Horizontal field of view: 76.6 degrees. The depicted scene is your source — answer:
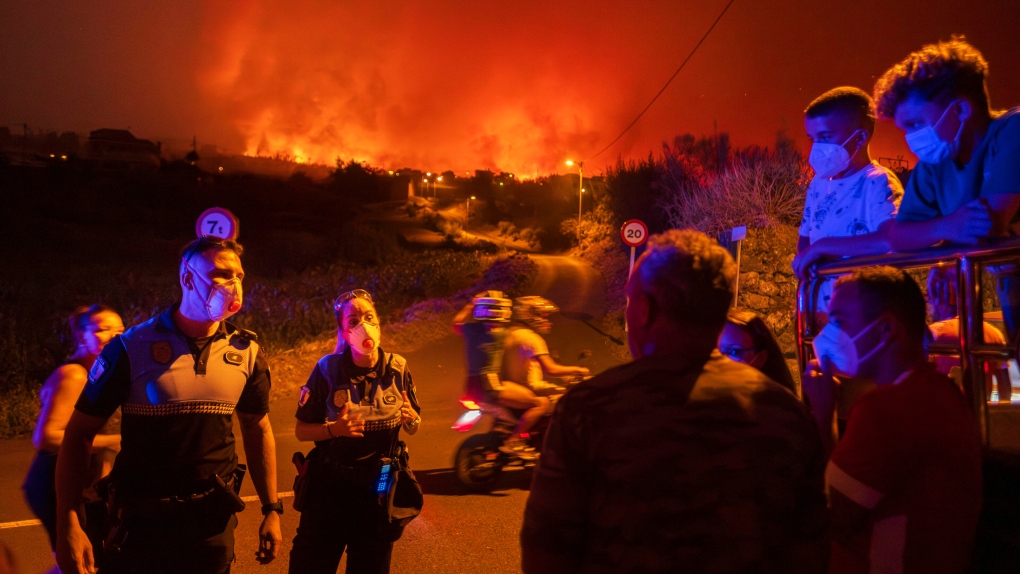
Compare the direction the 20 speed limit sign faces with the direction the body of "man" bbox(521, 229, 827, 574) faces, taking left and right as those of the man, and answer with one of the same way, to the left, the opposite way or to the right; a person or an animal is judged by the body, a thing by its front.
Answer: the opposite way

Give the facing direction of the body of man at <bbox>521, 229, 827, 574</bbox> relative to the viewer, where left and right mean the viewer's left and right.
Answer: facing away from the viewer

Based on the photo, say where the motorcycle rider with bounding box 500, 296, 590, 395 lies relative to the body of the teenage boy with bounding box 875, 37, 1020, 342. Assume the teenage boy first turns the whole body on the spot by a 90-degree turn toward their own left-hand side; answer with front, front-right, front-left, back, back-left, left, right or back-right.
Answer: back

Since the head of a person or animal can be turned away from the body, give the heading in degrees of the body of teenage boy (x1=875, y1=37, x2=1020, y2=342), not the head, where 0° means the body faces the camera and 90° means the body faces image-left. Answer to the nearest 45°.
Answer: approximately 45°

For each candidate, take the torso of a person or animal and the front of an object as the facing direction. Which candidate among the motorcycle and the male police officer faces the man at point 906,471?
the male police officer

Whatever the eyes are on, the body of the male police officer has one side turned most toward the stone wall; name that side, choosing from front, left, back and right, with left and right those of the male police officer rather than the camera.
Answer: left

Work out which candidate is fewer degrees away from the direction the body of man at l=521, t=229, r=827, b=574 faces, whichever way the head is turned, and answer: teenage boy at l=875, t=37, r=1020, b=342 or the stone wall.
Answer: the stone wall

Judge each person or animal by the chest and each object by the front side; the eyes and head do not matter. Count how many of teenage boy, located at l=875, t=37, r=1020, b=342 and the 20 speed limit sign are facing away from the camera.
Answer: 0

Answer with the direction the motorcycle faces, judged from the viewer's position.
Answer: facing away from the viewer and to the right of the viewer

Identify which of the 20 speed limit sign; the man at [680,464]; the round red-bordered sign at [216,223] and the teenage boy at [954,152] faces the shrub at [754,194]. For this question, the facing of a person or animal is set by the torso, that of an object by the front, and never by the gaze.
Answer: the man

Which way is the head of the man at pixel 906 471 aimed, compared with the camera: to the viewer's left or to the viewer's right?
to the viewer's left
